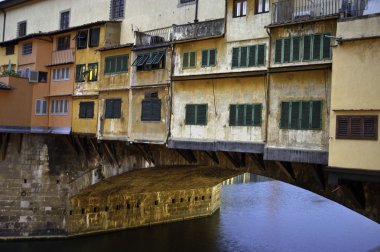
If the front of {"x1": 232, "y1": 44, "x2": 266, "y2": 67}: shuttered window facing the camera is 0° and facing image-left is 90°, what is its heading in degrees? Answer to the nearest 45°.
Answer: approximately 45°

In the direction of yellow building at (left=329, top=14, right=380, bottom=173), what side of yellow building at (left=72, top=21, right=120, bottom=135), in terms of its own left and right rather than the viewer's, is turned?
left

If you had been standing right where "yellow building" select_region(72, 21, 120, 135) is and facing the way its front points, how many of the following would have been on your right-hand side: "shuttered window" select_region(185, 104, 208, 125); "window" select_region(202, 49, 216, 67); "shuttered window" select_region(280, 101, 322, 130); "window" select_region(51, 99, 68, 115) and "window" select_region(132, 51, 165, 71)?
1

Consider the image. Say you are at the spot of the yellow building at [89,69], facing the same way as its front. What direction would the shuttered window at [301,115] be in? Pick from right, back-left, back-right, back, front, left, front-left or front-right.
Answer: left

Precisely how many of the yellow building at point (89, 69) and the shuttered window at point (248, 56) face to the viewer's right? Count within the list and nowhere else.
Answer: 0

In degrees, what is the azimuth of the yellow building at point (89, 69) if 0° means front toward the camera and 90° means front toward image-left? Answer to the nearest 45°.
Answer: approximately 45°

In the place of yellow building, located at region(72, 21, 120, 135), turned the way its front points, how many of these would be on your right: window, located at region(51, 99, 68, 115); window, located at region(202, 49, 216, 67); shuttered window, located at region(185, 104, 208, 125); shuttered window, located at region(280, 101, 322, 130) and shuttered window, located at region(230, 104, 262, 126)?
1

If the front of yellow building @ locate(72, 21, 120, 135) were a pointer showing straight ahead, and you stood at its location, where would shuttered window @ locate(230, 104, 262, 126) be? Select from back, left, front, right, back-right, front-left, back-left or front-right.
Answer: left

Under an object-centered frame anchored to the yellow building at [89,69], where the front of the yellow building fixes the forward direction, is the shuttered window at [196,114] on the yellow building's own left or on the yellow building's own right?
on the yellow building's own left

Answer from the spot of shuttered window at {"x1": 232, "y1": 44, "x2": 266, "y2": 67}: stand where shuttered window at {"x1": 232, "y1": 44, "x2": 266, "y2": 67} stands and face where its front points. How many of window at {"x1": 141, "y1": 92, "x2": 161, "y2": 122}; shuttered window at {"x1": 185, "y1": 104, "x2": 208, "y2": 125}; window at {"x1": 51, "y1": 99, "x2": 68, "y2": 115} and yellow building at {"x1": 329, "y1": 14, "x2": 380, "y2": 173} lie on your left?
1

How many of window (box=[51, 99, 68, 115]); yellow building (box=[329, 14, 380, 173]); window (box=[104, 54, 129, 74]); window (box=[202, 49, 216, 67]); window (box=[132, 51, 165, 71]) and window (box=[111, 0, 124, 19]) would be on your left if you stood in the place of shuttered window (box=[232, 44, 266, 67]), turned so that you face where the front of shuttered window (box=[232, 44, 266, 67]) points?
1

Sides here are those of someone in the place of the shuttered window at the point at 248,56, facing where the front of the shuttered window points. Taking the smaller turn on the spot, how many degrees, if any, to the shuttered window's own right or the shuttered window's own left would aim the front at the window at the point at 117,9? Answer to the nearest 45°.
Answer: approximately 90° to the shuttered window's own right

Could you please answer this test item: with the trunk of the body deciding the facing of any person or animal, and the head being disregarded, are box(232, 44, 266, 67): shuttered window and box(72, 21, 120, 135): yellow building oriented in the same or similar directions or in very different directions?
same or similar directions
